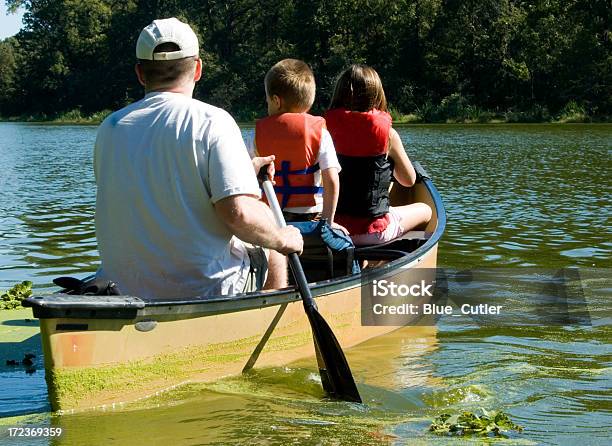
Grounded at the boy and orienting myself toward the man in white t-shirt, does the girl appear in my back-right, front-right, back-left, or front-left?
back-left

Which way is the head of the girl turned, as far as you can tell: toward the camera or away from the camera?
away from the camera

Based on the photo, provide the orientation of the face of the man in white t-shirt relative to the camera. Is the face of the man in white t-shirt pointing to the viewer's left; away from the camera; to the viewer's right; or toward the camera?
away from the camera

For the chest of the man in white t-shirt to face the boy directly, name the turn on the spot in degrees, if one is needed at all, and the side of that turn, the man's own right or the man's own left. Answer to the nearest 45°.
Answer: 0° — they already face them

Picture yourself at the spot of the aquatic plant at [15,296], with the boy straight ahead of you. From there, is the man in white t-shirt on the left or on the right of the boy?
right

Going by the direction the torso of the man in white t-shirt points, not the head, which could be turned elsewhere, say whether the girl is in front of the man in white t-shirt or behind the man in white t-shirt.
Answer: in front

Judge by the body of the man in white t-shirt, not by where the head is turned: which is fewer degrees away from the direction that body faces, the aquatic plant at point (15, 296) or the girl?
the girl

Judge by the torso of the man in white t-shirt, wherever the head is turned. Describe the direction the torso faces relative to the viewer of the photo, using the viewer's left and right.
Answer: facing away from the viewer and to the right of the viewer

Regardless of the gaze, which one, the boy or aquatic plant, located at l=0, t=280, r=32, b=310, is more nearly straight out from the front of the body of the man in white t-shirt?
the boy

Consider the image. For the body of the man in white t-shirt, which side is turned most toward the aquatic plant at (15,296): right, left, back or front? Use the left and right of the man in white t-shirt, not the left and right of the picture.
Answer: left
